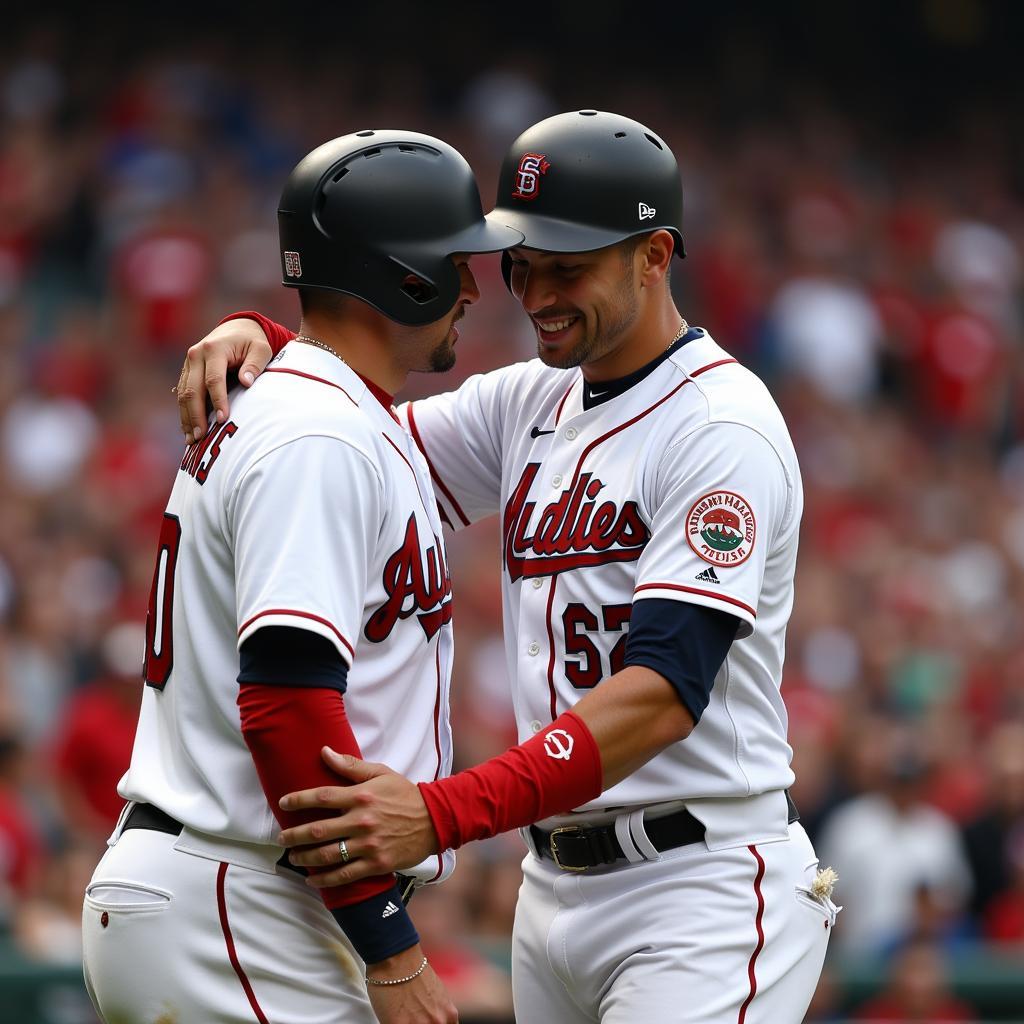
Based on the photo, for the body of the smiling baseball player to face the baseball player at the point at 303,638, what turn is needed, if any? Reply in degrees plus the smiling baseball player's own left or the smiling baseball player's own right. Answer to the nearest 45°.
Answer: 0° — they already face them

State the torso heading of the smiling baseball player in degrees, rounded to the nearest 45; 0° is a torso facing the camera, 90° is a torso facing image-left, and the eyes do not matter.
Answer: approximately 45°

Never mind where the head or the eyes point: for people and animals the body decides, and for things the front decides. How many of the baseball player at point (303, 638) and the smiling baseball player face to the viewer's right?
1

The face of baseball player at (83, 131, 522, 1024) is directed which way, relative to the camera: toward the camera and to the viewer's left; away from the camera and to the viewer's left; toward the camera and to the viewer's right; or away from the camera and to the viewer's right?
away from the camera and to the viewer's right

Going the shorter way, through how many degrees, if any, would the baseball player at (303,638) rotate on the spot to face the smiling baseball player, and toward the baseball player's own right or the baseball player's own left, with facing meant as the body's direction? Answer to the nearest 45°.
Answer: approximately 45° to the baseball player's own left

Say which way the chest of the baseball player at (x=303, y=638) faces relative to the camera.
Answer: to the viewer's right
